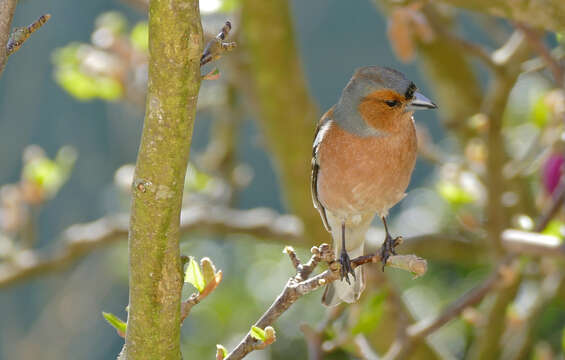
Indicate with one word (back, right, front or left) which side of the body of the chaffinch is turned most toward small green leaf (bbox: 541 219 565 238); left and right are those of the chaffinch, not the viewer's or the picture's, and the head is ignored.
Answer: left

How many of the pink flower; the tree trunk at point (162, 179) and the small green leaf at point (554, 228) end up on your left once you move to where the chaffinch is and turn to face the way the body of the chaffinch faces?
2

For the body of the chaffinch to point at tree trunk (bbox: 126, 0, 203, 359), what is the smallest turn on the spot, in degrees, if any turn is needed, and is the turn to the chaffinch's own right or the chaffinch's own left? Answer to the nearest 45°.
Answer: approximately 90° to the chaffinch's own right

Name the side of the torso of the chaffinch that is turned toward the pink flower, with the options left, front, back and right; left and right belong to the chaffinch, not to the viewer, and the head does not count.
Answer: left

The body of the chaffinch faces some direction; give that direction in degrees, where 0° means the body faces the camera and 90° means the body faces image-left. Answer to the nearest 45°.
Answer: approximately 315°
